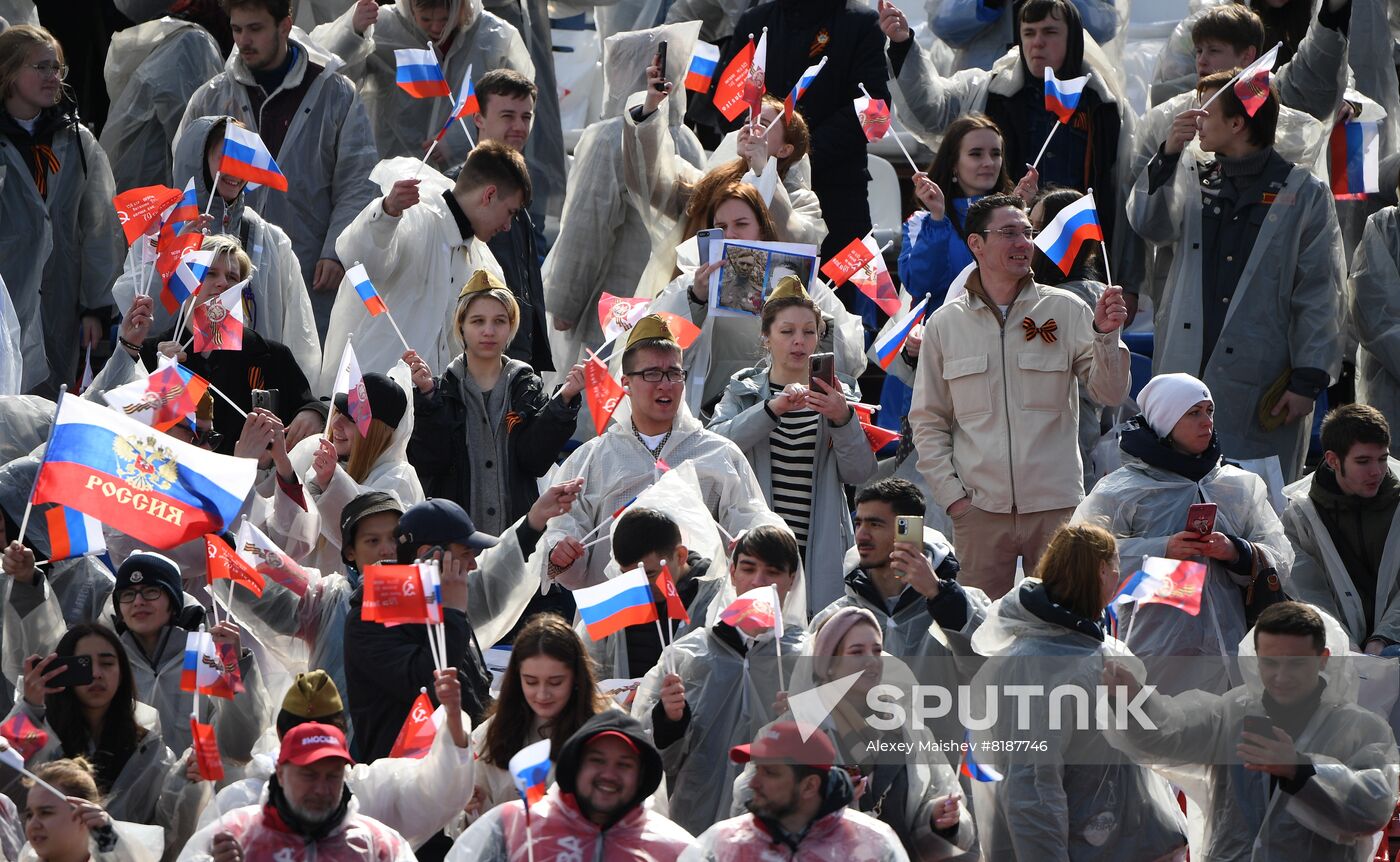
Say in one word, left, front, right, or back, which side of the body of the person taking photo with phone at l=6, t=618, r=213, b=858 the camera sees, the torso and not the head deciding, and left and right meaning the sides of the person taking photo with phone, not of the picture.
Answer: front

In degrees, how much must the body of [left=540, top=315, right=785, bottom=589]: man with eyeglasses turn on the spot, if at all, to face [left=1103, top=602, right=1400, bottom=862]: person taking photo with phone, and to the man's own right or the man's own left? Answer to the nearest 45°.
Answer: approximately 45° to the man's own left

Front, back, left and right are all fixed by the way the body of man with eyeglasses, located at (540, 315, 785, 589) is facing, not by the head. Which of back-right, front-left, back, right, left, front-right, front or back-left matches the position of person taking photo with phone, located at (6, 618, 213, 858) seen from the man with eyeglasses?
front-right

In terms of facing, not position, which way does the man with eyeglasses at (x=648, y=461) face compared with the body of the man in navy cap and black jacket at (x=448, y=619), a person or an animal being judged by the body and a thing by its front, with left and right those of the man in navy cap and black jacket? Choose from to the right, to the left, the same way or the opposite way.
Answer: to the right

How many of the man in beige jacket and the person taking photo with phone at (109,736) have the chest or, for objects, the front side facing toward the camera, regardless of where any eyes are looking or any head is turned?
2

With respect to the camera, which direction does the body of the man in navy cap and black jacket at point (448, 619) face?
to the viewer's right

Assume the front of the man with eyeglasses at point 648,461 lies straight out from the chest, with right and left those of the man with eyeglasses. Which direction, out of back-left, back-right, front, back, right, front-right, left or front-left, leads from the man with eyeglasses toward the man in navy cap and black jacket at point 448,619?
front-right

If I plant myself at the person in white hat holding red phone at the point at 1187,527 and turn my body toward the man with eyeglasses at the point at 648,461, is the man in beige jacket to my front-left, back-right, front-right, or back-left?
front-right

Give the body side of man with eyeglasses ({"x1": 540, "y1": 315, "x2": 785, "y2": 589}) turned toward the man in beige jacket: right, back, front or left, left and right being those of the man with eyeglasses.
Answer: left

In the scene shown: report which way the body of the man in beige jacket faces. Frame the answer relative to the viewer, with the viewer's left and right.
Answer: facing the viewer

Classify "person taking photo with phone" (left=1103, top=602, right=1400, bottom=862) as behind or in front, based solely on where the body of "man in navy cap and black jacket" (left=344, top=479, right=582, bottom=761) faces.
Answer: in front

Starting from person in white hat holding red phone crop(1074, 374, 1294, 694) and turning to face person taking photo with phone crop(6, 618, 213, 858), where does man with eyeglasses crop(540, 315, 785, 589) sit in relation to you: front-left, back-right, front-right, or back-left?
front-right

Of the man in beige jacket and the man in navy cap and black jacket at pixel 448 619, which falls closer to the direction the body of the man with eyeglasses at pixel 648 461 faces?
the man in navy cap and black jacket
